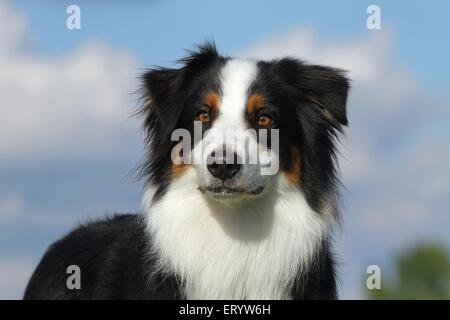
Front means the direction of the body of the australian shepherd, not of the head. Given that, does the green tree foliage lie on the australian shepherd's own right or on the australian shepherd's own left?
on the australian shepherd's own left

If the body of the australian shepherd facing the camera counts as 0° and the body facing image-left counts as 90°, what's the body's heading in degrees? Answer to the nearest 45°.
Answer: approximately 315°
